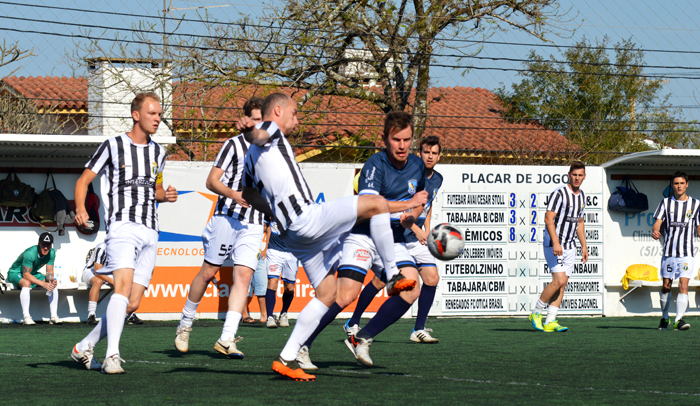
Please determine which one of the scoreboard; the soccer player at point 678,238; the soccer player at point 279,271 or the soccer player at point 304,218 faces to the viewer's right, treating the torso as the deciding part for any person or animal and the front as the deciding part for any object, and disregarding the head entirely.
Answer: the soccer player at point 304,218

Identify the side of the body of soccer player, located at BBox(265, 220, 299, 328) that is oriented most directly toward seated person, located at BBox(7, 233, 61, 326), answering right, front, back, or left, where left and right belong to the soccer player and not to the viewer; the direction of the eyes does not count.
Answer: right

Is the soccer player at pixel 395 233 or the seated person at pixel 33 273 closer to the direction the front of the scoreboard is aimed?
the soccer player

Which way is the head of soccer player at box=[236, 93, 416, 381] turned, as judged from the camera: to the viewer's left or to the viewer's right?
to the viewer's right

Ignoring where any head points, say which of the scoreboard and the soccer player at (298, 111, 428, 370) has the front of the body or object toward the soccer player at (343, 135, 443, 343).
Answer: the scoreboard

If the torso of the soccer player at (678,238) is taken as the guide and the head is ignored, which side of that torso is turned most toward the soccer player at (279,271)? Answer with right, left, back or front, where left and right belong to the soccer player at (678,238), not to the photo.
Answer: right

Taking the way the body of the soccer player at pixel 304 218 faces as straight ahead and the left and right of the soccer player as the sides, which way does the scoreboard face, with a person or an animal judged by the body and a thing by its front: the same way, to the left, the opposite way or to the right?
to the right

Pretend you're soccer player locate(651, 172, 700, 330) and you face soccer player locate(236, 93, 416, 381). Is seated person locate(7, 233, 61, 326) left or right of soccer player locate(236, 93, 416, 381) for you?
right
